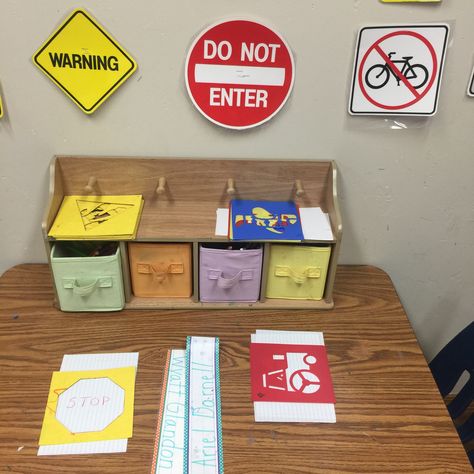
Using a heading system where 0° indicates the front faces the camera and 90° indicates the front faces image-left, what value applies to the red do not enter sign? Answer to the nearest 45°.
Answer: approximately 0°

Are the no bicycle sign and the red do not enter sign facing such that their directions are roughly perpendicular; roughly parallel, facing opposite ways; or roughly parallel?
roughly parallel

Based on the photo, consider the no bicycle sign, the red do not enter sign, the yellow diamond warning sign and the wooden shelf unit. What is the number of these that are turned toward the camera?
4

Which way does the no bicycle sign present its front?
toward the camera

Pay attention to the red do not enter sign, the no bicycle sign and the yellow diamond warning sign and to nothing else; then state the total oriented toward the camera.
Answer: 3

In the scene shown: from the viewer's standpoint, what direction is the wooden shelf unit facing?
toward the camera

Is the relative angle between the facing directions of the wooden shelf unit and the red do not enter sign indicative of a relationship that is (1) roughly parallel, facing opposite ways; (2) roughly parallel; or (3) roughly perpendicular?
roughly parallel
